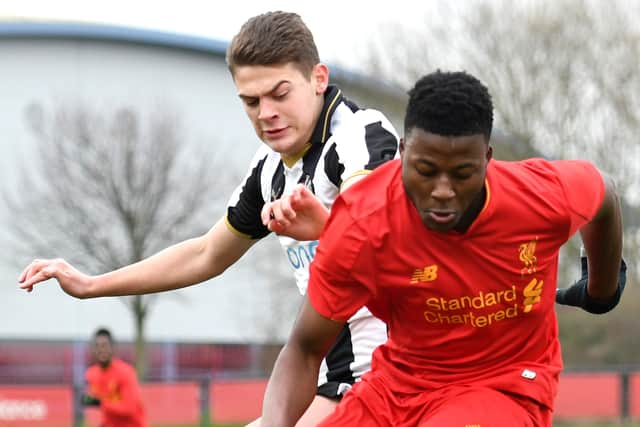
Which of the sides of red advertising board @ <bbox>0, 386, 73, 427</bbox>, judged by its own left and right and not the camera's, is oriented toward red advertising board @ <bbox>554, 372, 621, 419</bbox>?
left

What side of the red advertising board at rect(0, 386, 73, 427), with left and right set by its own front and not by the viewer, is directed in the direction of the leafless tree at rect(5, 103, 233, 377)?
back

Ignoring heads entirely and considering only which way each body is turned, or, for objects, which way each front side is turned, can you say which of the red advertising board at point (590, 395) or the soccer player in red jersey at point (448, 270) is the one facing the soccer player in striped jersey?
the red advertising board

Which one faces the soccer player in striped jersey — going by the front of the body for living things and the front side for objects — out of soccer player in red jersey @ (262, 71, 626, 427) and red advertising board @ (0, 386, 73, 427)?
the red advertising board

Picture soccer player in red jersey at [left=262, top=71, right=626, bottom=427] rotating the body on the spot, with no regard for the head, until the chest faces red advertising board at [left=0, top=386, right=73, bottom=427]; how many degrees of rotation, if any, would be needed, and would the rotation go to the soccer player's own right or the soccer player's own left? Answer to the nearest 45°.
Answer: approximately 135° to the soccer player's own right

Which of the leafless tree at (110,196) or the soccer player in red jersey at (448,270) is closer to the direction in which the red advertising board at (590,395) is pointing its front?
the soccer player in red jersey

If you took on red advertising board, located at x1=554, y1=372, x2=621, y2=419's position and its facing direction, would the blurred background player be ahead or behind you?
ahead
